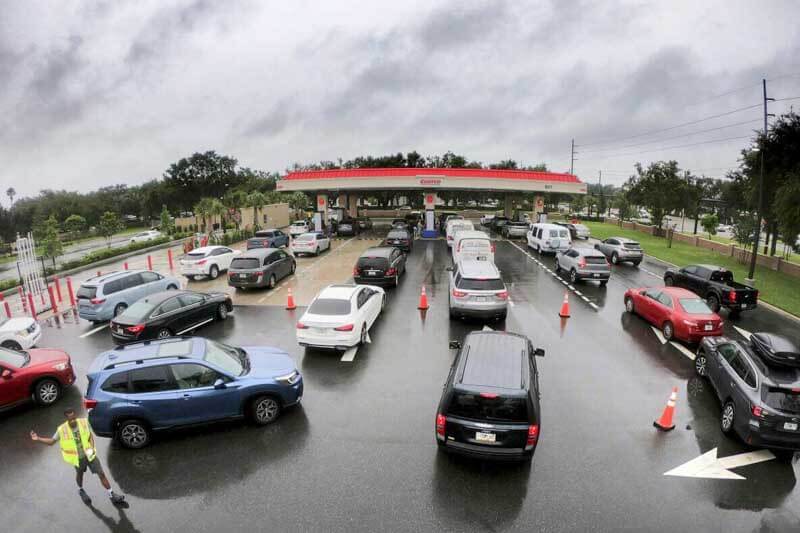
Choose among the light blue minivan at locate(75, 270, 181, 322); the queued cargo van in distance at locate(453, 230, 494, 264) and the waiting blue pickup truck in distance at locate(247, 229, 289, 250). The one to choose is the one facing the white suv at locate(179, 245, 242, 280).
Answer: the light blue minivan

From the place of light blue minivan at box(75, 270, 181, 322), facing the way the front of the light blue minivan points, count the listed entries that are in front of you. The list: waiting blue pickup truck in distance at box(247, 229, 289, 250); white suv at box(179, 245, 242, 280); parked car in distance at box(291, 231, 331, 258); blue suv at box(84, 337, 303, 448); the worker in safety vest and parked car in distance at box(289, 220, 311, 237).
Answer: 4

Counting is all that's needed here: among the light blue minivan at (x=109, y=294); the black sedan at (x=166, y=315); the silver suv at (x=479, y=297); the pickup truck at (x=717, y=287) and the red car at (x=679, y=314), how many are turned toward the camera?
0

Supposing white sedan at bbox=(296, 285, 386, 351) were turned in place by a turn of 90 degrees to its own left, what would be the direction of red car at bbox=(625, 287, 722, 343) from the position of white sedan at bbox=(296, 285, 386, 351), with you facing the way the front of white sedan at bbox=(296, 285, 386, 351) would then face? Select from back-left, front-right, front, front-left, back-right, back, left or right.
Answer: back-right

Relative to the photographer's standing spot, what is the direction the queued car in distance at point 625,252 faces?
facing away from the viewer and to the left of the viewer

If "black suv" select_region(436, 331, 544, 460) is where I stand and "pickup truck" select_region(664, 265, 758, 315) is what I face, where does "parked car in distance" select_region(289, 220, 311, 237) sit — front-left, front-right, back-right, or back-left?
front-left

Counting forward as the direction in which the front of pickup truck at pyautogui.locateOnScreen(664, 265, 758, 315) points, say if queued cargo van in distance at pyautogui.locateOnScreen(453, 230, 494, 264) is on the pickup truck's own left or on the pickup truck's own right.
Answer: on the pickup truck's own left

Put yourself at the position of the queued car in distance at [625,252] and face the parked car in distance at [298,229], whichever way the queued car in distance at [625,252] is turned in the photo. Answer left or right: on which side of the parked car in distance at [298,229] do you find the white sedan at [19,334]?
left

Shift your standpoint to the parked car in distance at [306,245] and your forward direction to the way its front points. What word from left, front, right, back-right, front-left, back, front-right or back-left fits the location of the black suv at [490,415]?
back-right

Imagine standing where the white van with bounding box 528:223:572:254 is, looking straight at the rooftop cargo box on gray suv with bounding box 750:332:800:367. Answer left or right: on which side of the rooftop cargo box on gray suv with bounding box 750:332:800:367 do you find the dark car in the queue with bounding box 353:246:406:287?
right

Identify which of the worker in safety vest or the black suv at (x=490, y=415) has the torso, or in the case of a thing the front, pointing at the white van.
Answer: the black suv

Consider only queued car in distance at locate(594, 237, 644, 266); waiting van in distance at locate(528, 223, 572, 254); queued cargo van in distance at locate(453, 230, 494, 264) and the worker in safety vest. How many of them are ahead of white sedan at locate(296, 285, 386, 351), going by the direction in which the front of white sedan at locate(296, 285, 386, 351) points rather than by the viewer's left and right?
3

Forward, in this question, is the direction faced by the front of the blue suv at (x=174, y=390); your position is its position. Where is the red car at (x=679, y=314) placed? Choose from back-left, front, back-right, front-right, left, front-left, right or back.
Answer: front

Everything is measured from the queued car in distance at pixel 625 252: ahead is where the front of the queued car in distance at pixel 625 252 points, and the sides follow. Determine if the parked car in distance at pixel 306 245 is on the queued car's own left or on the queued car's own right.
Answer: on the queued car's own left

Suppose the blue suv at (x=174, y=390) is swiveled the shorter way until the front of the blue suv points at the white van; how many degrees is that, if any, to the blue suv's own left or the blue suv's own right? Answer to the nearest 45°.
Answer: approximately 45° to the blue suv's own left

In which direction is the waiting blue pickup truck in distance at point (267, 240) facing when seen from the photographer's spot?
facing away from the viewer and to the right of the viewer

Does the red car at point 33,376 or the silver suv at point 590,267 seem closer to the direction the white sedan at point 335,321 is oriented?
the silver suv

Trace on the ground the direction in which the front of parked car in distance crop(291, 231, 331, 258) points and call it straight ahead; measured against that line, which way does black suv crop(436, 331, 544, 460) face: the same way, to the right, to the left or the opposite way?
the same way

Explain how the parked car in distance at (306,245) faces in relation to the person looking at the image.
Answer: facing away from the viewer and to the right of the viewer

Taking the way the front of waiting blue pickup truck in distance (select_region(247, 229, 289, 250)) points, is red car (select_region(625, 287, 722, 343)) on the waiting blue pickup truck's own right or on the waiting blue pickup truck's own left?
on the waiting blue pickup truck's own right
